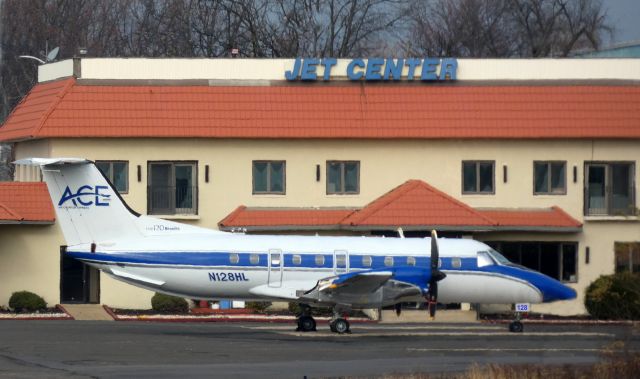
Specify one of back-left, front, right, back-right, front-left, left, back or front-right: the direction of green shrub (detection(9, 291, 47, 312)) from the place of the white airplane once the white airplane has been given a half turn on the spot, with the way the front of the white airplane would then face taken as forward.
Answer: front-right

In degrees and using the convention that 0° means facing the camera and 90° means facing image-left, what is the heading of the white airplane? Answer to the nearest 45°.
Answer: approximately 270°
